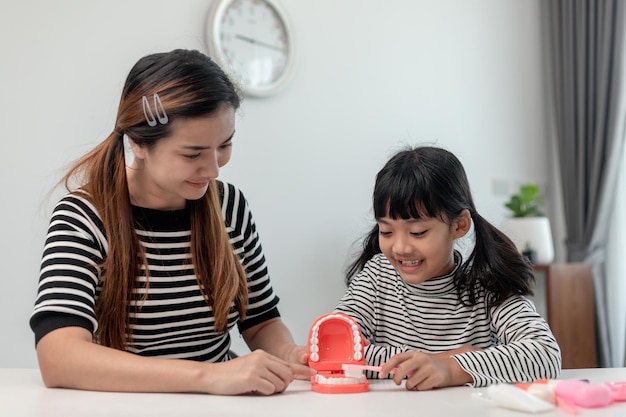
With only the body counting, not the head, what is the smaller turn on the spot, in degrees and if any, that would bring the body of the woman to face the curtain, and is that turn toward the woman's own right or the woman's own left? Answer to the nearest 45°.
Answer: approximately 90° to the woman's own left

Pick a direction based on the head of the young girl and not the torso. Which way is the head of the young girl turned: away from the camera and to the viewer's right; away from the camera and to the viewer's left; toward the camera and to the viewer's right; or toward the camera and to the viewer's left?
toward the camera and to the viewer's left

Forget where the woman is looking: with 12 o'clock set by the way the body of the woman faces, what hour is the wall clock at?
The wall clock is roughly at 8 o'clock from the woman.

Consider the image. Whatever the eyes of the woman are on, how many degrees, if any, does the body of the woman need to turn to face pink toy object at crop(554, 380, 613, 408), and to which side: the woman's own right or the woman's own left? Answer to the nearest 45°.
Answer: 0° — they already face it

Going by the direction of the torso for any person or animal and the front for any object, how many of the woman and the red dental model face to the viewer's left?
0

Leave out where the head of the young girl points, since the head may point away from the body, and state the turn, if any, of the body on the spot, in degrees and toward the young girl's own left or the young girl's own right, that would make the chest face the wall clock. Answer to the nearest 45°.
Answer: approximately 90° to the young girl's own right

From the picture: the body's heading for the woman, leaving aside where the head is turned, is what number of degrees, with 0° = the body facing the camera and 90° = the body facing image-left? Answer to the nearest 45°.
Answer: approximately 315°

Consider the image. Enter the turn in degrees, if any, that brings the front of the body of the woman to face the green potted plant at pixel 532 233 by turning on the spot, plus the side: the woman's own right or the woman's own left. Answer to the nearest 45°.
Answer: approximately 90° to the woman's own left
